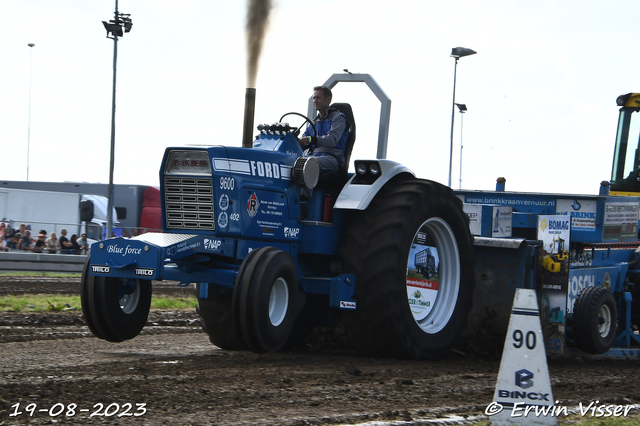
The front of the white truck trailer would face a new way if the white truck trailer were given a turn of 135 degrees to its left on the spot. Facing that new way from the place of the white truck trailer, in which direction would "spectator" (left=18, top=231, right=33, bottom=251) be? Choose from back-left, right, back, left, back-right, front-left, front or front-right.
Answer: back-left

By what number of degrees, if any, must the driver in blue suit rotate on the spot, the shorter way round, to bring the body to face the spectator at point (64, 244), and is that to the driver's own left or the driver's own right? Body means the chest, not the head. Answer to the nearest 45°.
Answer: approximately 90° to the driver's own right

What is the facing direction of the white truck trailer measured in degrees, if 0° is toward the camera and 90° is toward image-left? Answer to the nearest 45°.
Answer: approximately 270°

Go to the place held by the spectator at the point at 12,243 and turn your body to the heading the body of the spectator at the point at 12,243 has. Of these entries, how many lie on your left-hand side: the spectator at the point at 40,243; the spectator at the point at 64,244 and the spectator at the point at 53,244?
3

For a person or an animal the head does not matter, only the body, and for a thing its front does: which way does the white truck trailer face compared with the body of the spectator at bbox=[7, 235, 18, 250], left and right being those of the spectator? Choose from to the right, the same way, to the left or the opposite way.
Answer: to the left

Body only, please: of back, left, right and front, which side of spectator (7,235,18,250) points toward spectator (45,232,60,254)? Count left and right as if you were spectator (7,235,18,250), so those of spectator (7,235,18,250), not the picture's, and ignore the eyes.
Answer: left

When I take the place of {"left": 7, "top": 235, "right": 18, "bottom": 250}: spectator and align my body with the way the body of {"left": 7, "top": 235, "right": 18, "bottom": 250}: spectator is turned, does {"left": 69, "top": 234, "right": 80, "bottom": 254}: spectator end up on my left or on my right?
on my left

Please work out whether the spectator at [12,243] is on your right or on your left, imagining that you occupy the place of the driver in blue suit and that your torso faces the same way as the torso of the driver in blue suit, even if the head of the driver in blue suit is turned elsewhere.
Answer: on your right

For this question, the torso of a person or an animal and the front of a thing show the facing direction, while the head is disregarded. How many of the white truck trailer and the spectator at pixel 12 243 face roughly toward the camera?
1

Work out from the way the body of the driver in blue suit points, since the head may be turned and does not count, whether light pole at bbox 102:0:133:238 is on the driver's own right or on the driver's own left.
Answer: on the driver's own right

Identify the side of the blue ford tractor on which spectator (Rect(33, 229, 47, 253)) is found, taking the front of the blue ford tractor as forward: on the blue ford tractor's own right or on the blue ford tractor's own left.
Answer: on the blue ford tractor's own right

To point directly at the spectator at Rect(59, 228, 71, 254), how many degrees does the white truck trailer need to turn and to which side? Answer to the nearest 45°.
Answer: approximately 90° to its right
